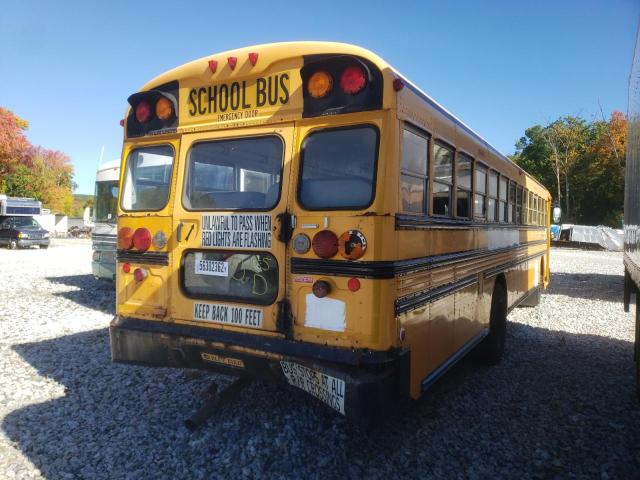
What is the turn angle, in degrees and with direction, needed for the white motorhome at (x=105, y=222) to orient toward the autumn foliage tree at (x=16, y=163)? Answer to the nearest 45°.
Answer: approximately 135° to its right

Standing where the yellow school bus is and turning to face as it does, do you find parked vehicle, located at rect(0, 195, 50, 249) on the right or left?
on its left

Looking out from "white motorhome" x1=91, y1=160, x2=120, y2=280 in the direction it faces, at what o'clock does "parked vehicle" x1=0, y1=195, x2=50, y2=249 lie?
The parked vehicle is roughly at 4 o'clock from the white motorhome.

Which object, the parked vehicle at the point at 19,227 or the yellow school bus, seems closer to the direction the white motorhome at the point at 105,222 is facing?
the yellow school bus

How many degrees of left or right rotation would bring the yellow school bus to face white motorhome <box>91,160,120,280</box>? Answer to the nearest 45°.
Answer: approximately 90° to its left

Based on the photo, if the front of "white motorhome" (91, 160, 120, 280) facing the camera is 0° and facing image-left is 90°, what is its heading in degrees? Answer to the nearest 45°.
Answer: approximately 45°

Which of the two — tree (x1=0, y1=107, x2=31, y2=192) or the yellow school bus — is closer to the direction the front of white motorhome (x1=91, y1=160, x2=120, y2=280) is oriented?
the yellow school bus

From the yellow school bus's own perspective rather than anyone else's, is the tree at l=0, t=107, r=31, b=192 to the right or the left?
on its left

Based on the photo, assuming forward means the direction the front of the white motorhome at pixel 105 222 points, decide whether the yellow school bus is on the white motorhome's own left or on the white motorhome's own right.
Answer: on the white motorhome's own left

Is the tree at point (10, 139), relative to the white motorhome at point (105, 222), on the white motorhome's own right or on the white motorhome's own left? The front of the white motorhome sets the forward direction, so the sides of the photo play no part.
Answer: on the white motorhome's own right
